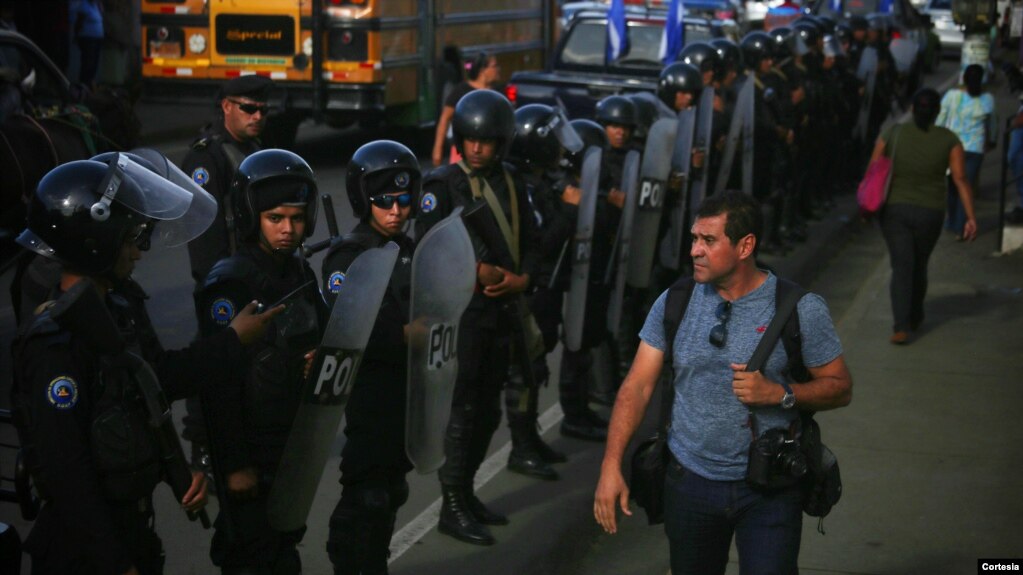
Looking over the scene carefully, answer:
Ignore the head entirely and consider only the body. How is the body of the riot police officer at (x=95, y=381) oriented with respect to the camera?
to the viewer's right

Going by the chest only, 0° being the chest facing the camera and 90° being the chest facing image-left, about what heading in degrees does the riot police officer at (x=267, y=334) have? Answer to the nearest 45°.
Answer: approximately 315°

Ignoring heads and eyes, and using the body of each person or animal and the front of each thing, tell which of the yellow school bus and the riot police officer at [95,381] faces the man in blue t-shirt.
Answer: the riot police officer

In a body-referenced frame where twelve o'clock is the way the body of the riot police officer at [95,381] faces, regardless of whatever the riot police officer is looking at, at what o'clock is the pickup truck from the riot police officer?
The pickup truck is roughly at 10 o'clock from the riot police officer.

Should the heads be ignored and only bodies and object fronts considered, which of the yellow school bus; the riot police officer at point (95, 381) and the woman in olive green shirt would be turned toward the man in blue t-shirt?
the riot police officer

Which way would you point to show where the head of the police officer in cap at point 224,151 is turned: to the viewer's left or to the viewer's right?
to the viewer's right

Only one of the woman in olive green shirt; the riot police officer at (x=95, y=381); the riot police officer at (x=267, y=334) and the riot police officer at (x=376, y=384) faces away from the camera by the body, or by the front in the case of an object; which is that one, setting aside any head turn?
the woman in olive green shirt

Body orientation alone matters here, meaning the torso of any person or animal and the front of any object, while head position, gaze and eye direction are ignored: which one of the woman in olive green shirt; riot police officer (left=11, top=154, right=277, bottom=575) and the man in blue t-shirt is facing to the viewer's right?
the riot police officer

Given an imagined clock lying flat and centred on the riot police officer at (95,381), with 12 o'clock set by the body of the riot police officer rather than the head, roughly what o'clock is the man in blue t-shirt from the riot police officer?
The man in blue t-shirt is roughly at 12 o'clock from the riot police officer.

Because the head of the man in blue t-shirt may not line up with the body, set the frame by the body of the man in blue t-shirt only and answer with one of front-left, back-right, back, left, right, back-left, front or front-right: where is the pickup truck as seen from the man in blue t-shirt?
back

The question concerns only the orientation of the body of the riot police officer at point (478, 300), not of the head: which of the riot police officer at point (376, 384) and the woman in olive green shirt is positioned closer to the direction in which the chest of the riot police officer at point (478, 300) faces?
the riot police officer
